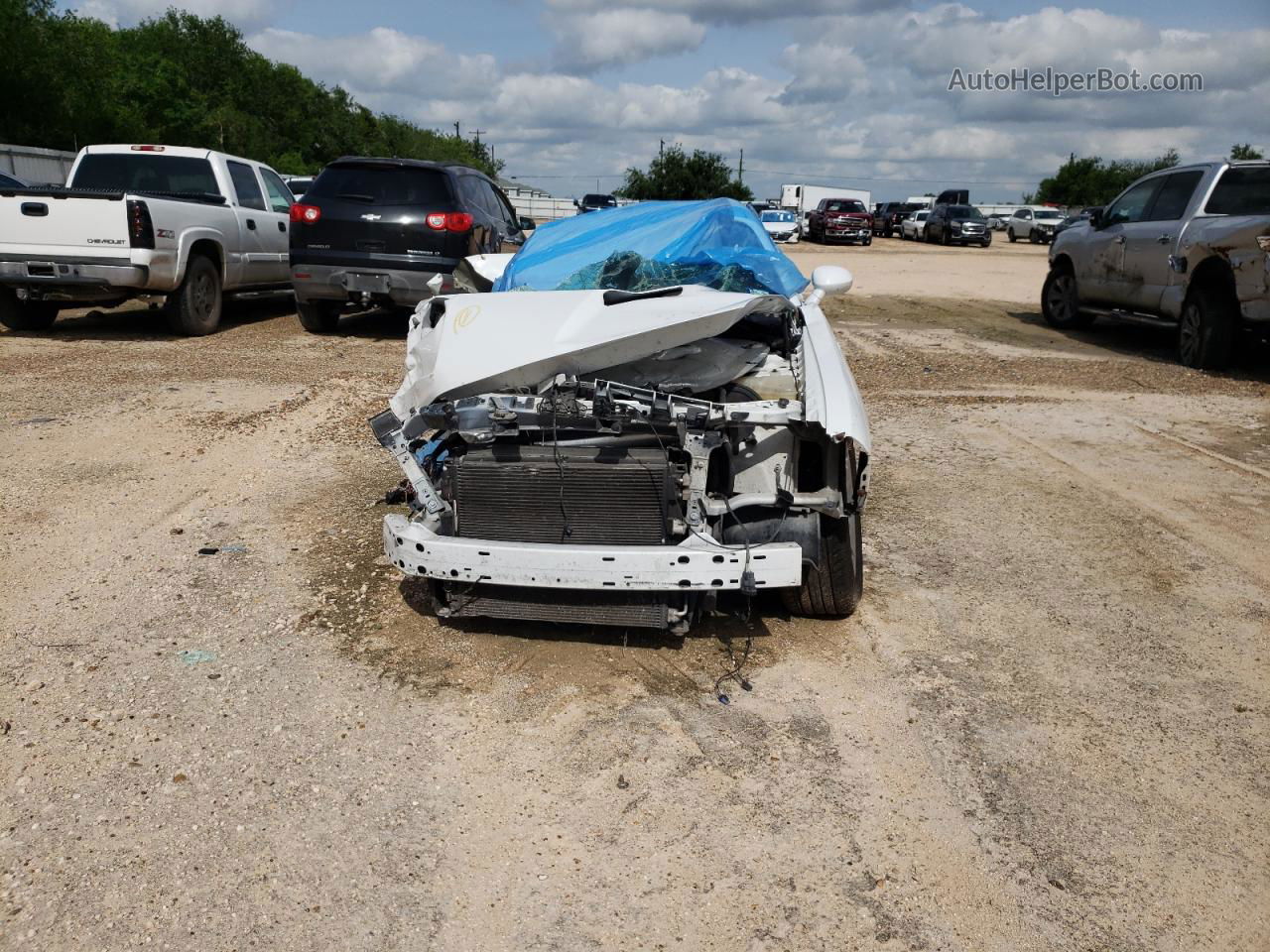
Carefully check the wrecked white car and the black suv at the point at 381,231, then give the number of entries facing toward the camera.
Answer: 1

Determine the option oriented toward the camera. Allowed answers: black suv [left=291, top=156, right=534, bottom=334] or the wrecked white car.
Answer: the wrecked white car

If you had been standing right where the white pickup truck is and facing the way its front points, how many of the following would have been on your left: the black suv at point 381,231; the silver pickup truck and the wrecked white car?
0

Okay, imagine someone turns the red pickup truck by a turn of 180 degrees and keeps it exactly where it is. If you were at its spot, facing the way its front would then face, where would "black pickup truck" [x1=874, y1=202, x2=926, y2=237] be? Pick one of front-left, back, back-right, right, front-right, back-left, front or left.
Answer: front-right

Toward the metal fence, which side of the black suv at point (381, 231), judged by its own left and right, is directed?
left

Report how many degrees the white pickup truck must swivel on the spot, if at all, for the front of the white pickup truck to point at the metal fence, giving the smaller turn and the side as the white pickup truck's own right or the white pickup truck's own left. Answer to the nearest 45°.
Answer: approximately 45° to the white pickup truck's own left

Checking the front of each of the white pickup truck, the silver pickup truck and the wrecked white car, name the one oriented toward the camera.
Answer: the wrecked white car

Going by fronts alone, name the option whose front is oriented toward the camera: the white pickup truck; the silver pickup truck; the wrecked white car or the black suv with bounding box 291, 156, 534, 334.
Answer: the wrecked white car

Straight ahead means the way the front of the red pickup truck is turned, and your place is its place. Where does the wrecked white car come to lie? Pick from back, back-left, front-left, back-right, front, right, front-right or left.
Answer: front-right

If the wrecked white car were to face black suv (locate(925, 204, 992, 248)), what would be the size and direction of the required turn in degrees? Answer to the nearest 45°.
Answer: approximately 180°

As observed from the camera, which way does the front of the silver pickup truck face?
facing away from the viewer and to the left of the viewer

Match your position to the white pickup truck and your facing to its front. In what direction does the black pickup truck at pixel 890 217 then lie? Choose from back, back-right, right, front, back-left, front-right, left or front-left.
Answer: front

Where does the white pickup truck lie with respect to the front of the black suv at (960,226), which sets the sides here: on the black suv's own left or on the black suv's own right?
on the black suv's own right

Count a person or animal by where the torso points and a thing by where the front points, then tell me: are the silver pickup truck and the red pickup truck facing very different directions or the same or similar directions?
very different directions

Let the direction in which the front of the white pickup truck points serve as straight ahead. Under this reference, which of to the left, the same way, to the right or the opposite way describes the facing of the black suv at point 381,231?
the same way

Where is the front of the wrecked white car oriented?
toward the camera

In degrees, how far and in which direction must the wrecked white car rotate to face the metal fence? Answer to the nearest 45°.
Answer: approximately 135° to its right

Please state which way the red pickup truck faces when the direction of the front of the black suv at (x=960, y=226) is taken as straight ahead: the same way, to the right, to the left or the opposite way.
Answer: the same way

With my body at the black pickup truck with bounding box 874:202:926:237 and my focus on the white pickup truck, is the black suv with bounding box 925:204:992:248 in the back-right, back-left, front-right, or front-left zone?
front-left
